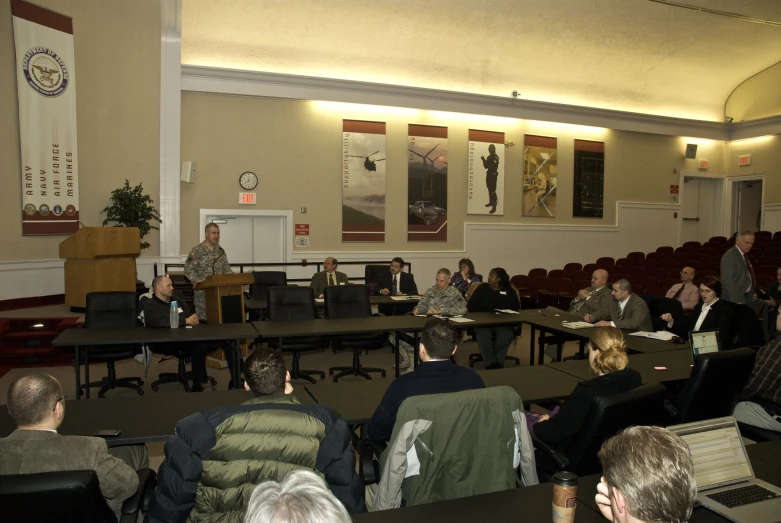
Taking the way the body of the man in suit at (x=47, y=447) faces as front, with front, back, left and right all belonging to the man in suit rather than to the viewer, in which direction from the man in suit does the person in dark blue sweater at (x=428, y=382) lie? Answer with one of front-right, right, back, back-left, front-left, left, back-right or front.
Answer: front-right

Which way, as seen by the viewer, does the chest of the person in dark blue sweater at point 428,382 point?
away from the camera

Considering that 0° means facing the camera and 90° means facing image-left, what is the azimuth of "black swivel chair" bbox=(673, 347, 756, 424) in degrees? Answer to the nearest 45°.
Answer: approximately 135°

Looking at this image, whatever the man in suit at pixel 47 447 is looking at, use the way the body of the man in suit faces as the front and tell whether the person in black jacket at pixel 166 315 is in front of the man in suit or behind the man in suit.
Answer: in front

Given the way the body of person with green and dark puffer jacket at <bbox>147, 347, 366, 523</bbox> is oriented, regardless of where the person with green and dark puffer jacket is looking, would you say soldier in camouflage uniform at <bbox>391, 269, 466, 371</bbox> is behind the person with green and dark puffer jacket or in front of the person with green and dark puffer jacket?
in front

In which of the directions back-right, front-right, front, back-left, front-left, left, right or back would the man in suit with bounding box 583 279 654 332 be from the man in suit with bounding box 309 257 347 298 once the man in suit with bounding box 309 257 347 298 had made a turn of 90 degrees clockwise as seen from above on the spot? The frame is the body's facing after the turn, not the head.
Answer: back

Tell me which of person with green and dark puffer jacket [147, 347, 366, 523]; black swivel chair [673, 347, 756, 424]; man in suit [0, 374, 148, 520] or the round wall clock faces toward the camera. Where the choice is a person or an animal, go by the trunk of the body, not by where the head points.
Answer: the round wall clock

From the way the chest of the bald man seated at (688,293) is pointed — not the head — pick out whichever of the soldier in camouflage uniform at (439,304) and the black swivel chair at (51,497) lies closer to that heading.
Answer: the soldier in camouflage uniform

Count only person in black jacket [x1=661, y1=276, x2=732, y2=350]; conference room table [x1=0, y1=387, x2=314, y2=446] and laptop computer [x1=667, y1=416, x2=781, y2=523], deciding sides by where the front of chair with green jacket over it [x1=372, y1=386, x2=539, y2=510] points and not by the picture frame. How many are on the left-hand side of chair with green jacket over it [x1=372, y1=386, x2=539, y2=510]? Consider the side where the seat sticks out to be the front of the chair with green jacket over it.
1

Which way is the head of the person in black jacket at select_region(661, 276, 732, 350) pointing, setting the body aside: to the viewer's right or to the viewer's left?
to the viewer's left

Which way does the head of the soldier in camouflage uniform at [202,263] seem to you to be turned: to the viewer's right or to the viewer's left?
to the viewer's right

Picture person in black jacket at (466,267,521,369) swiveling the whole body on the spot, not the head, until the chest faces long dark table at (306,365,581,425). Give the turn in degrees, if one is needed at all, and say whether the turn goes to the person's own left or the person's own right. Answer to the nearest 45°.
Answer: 0° — they already face it

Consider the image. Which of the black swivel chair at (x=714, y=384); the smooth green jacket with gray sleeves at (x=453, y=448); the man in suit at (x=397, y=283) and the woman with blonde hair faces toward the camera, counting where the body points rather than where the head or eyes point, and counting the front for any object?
the man in suit

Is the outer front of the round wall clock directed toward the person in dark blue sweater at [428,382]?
yes

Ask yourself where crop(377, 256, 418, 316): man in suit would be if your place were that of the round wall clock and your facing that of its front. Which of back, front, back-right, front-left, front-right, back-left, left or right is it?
front-left

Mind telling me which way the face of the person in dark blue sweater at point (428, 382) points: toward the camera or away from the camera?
away from the camera

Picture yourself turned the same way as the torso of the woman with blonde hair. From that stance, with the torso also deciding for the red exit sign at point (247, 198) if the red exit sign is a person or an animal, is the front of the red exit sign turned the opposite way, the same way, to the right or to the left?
the opposite way
